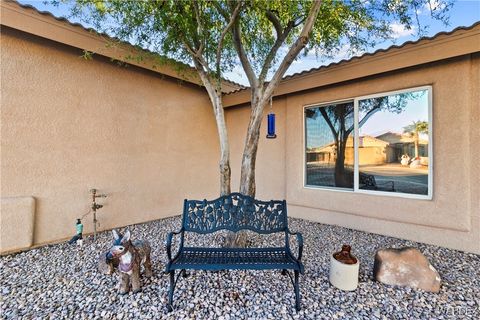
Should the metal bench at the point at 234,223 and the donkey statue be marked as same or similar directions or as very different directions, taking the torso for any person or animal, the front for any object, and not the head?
same or similar directions

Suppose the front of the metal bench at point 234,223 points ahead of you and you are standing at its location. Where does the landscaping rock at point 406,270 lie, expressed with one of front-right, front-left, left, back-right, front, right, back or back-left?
left

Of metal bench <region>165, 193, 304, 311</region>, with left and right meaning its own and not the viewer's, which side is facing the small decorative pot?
left

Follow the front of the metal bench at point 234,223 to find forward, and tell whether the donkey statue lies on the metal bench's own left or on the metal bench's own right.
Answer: on the metal bench's own right

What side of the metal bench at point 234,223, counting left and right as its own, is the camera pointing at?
front

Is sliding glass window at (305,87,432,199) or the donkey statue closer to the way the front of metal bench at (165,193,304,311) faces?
the donkey statue

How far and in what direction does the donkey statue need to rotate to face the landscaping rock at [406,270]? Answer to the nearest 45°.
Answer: approximately 90° to its left

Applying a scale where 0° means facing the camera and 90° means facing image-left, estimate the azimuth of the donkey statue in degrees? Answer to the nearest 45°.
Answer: approximately 45°

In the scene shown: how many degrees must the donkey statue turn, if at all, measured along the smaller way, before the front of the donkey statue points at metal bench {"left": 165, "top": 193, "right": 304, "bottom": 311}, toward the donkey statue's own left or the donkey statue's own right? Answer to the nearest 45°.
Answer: approximately 135° to the donkey statue's own left

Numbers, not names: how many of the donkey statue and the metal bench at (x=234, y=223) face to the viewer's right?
0

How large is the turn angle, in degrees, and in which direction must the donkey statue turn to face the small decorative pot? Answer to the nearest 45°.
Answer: approximately 90° to its left

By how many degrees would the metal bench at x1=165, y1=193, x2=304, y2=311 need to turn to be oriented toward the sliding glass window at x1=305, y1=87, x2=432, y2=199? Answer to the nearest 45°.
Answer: approximately 135° to its left
